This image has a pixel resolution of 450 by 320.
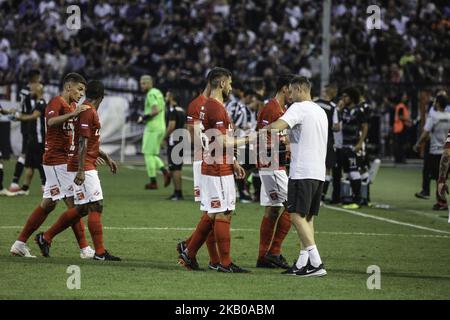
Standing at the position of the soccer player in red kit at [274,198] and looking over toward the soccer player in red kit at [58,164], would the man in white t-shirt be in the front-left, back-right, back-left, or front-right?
back-left

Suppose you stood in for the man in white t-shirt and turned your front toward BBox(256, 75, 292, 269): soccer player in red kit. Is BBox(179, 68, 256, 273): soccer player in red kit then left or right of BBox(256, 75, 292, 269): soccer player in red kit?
left

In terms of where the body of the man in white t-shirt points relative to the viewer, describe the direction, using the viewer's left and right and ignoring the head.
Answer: facing away from the viewer and to the left of the viewer

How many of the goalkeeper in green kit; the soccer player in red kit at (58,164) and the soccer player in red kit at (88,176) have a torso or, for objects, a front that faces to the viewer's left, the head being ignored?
1

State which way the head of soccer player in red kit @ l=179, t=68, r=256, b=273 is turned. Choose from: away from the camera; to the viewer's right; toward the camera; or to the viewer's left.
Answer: to the viewer's right

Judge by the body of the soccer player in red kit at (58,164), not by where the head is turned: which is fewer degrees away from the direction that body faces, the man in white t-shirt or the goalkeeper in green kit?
the man in white t-shirt
